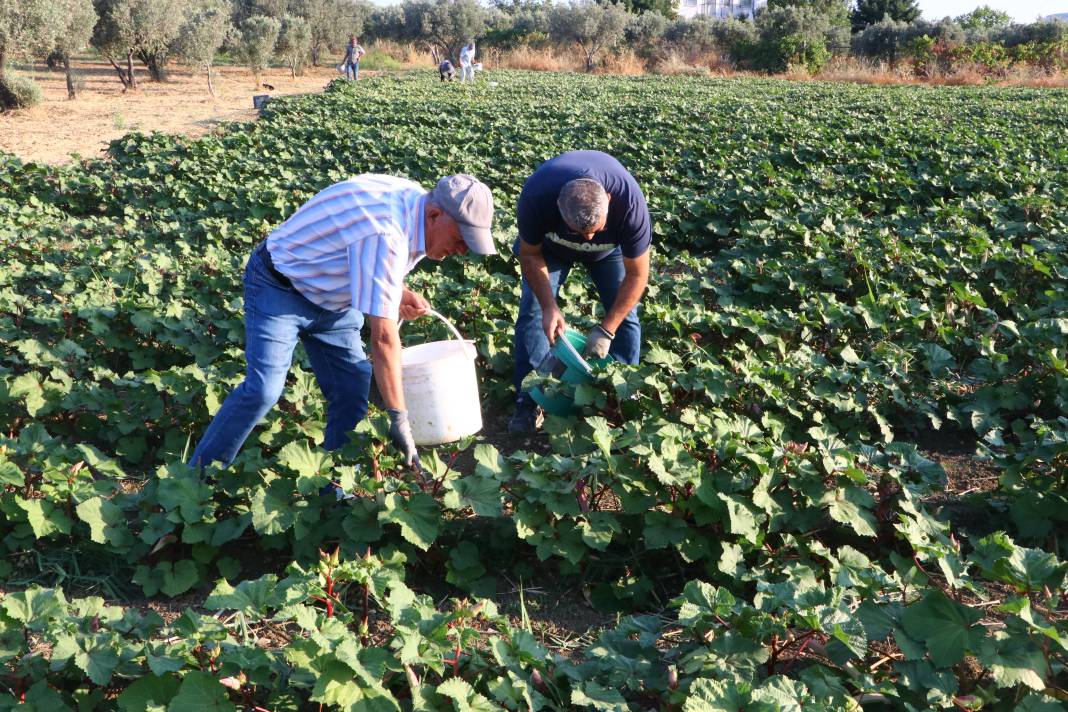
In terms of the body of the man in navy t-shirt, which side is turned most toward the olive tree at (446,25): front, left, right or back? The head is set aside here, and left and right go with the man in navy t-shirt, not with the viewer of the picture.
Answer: back

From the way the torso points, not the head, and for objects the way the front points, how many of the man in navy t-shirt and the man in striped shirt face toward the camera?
1

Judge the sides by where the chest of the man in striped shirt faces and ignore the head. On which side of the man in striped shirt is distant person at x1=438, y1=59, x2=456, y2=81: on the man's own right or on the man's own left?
on the man's own left

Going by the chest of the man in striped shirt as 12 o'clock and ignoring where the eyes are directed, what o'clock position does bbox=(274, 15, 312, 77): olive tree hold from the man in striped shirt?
The olive tree is roughly at 9 o'clock from the man in striped shirt.

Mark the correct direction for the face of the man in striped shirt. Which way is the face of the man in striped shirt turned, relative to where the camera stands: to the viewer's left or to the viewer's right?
to the viewer's right

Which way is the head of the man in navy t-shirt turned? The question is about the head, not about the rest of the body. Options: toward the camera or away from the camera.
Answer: toward the camera

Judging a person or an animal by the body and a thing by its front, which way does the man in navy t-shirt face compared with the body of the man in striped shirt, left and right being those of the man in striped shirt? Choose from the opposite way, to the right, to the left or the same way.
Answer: to the right

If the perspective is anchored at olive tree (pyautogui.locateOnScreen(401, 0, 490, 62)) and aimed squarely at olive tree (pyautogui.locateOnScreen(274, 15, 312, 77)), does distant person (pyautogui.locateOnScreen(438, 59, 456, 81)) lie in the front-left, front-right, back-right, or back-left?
front-left

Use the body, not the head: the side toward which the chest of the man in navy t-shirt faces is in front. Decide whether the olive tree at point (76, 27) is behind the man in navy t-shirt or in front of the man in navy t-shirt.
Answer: behind

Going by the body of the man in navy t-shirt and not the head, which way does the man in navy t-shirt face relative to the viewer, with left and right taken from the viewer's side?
facing the viewer

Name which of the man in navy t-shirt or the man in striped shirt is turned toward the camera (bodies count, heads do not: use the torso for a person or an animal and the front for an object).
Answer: the man in navy t-shirt

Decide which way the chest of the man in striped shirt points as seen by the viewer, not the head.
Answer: to the viewer's right

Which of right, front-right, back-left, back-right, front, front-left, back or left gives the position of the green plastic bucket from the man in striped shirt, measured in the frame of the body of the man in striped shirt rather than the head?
front-left

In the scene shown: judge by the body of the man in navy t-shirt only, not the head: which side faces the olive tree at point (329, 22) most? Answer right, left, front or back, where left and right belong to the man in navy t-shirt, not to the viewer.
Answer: back

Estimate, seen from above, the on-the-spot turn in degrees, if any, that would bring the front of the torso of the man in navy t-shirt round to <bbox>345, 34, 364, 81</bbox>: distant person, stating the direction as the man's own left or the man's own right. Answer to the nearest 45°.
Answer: approximately 180°

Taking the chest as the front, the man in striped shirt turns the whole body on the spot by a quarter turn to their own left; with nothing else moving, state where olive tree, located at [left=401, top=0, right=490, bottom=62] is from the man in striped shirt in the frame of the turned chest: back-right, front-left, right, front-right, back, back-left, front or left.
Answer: front
